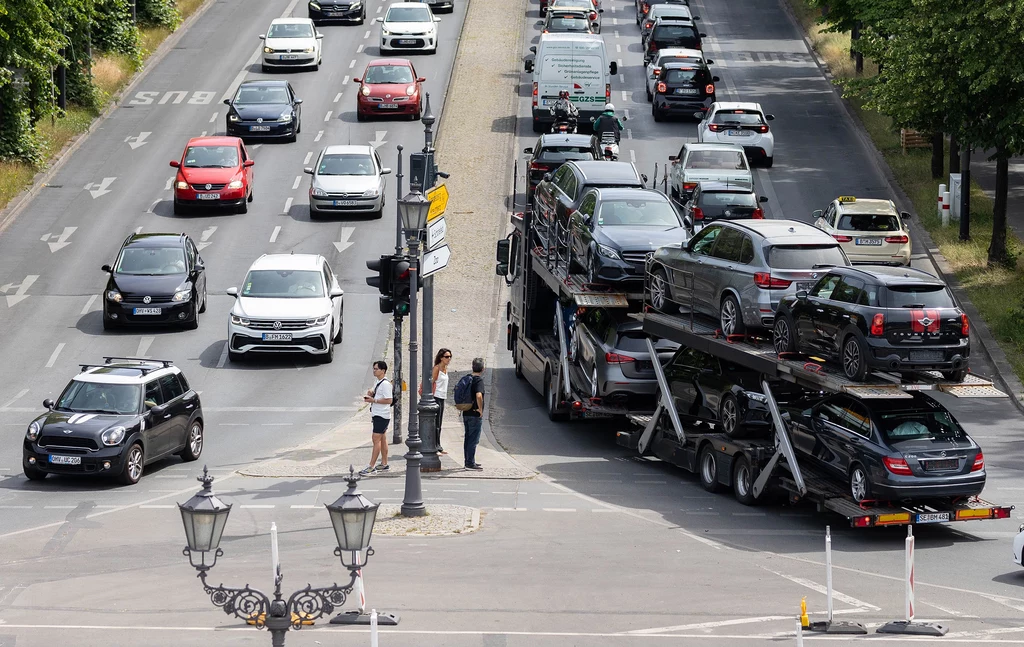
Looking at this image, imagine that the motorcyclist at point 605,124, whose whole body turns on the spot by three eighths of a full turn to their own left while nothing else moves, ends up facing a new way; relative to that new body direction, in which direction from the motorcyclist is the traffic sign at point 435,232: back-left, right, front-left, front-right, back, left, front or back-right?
front-left

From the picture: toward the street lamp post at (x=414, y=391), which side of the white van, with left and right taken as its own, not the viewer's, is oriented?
back

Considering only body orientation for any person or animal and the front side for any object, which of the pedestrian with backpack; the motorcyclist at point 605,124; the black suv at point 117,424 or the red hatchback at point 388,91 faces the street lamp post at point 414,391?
the red hatchback

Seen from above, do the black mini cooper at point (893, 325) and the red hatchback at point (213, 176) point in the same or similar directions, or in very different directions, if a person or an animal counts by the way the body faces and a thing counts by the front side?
very different directions

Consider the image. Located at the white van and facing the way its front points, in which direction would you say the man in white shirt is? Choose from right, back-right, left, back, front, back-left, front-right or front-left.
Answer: back

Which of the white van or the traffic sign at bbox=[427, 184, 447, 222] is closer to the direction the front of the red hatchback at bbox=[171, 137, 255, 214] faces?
the traffic sign

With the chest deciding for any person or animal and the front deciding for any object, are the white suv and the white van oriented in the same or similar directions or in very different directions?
very different directions

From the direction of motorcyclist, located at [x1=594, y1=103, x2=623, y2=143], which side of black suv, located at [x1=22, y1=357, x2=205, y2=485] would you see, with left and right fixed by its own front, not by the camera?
back

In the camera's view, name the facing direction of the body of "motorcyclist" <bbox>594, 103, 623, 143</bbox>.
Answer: away from the camera

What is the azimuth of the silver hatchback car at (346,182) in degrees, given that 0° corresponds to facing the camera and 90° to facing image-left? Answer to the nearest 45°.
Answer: approximately 0°

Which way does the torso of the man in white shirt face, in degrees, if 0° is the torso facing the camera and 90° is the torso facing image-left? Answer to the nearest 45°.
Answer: approximately 90°

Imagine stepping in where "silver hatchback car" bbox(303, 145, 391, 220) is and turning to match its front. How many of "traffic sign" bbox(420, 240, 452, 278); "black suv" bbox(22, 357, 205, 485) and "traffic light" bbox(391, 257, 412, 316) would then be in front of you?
3

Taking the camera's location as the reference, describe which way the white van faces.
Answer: facing away from the viewer
